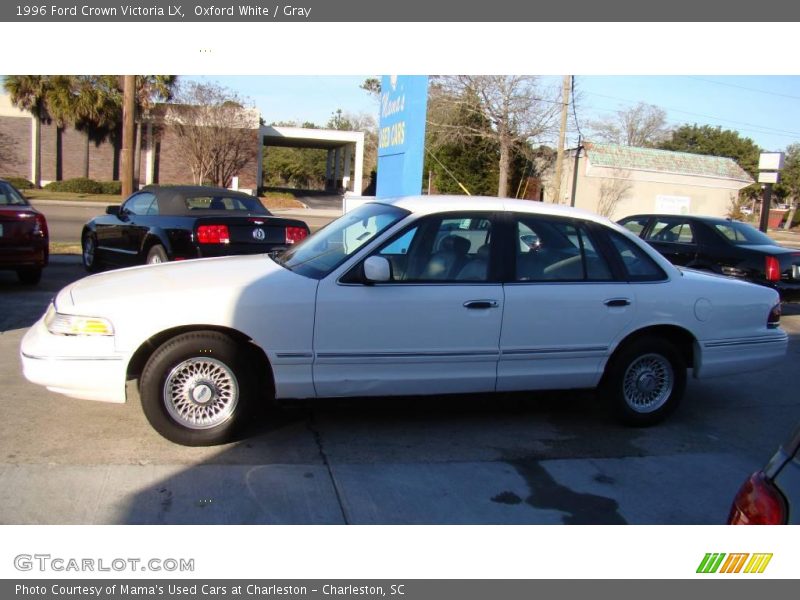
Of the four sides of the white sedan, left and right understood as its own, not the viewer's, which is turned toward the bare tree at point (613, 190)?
right

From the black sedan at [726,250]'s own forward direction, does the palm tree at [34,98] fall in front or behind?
in front

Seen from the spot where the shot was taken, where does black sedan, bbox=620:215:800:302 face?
facing away from the viewer and to the left of the viewer

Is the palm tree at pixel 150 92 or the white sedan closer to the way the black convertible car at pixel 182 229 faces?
the palm tree

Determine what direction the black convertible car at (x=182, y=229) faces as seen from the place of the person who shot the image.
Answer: facing away from the viewer and to the left of the viewer

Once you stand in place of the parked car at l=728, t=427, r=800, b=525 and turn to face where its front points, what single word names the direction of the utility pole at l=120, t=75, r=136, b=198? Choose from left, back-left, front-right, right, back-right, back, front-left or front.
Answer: front-left

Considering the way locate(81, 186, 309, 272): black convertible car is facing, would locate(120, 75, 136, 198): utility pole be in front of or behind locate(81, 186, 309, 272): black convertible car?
in front

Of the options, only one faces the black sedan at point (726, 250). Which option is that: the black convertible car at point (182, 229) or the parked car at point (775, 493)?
the parked car

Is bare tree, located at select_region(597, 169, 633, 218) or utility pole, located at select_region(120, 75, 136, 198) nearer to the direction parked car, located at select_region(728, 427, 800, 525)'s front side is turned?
the bare tree

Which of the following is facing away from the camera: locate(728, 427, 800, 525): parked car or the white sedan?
the parked car

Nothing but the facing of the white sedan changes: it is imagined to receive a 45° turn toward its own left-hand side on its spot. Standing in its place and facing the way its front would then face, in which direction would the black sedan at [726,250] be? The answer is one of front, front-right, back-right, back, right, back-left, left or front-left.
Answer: back

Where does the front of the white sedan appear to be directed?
to the viewer's left

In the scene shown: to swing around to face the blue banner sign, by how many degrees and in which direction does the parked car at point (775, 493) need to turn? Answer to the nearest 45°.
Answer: approximately 45° to its left

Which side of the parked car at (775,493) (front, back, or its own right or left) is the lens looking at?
back
